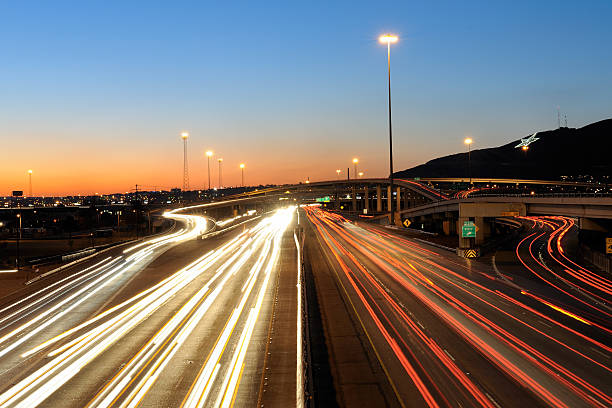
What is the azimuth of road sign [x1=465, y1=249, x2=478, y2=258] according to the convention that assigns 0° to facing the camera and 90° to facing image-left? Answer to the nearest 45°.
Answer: approximately 0°
